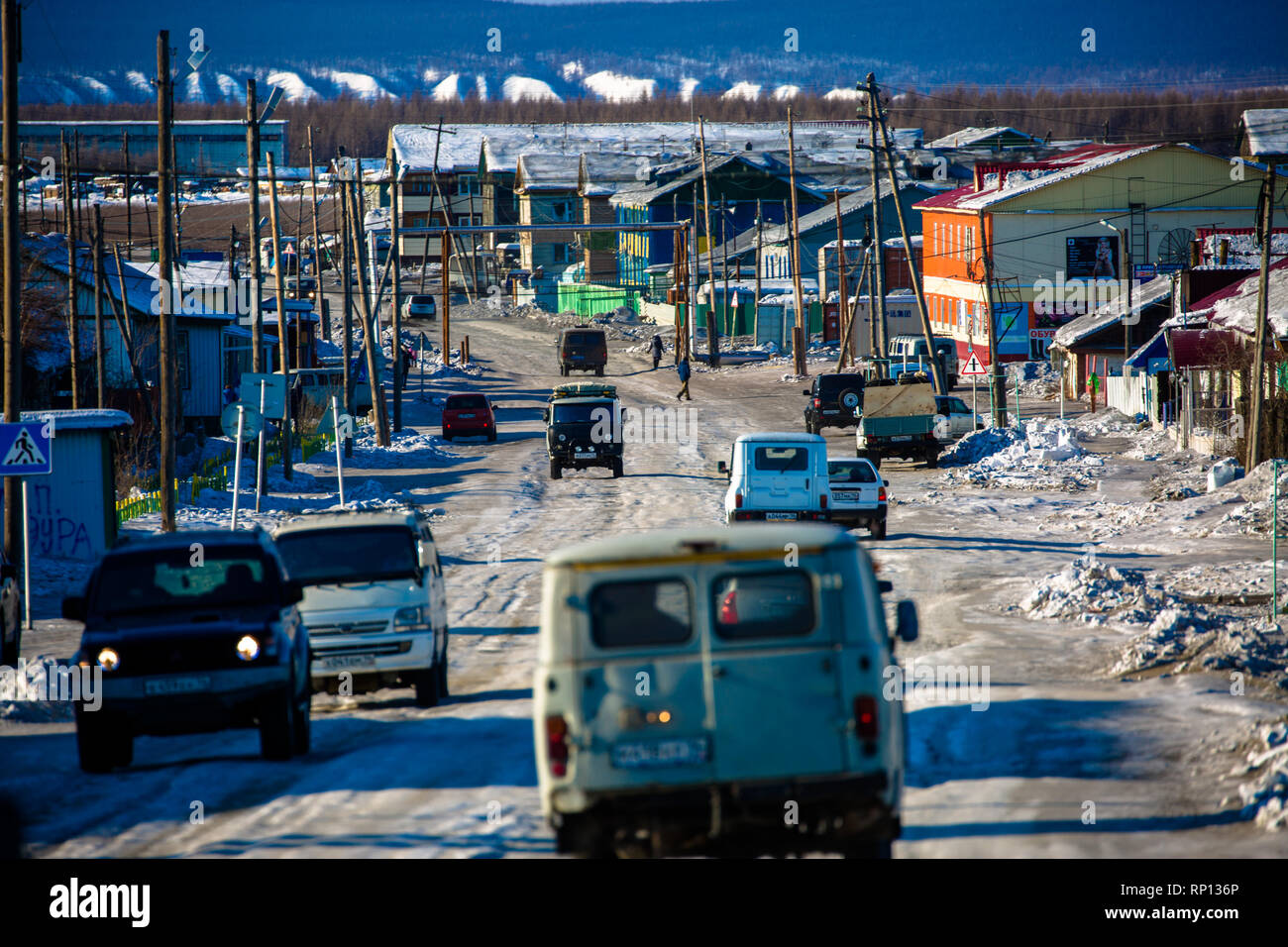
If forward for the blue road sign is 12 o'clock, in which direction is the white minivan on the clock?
The white minivan is roughly at 11 o'clock from the blue road sign.

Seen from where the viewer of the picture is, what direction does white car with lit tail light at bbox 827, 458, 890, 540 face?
facing away from the viewer

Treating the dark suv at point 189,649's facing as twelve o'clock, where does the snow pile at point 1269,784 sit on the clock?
The snow pile is roughly at 10 o'clock from the dark suv.

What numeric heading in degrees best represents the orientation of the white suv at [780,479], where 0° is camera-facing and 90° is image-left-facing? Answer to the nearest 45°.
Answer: approximately 180°

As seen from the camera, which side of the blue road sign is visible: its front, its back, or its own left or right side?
front

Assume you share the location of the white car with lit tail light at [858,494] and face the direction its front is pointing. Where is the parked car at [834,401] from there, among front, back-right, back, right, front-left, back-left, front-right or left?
front

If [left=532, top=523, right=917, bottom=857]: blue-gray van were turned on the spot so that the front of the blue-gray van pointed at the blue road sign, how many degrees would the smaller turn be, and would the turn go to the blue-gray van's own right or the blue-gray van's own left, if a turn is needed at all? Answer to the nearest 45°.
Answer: approximately 45° to the blue-gray van's own left

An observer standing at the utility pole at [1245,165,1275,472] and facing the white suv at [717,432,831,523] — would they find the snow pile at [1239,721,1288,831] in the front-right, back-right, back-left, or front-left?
front-left

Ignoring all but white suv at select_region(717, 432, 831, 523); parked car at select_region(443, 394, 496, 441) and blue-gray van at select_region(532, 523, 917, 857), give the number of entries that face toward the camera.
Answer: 0

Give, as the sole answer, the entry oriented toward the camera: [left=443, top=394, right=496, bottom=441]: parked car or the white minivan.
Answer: the white minivan

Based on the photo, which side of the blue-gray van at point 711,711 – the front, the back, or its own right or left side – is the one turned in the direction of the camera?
back

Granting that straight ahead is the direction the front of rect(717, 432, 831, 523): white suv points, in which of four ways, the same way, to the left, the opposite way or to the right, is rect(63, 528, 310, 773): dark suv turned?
the opposite way

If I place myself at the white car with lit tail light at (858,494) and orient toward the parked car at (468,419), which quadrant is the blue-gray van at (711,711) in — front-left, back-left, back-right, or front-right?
back-left

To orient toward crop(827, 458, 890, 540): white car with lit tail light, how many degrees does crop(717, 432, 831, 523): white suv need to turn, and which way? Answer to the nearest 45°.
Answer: approximately 45° to its right

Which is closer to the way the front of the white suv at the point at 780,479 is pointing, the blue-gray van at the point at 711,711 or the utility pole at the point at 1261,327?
the utility pole

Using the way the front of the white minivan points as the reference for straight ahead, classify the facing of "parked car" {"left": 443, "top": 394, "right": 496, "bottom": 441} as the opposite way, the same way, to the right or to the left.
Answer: the opposite way

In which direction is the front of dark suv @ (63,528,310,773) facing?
toward the camera

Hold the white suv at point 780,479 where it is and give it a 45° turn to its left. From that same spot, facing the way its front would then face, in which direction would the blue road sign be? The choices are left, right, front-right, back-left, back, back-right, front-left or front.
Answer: left

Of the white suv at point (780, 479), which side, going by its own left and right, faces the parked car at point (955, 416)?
front

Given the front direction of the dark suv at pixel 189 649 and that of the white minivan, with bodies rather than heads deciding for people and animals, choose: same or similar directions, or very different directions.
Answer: same or similar directions

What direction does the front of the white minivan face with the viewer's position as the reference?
facing the viewer
